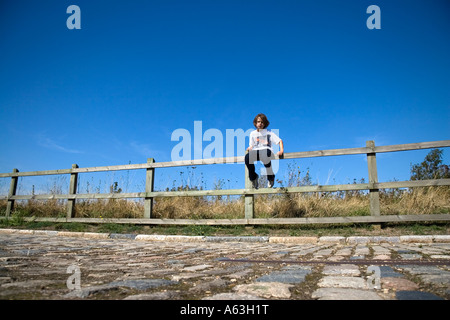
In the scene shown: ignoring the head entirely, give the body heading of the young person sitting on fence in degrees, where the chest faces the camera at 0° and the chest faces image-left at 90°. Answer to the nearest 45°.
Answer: approximately 0°
